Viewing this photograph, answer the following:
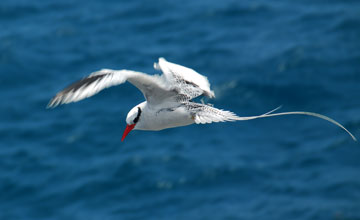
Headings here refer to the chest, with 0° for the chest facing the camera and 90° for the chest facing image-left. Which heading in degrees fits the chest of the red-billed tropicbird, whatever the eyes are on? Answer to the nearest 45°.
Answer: approximately 90°
